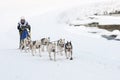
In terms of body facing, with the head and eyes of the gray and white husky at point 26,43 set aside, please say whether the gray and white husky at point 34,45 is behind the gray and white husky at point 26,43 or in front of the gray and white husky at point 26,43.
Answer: in front

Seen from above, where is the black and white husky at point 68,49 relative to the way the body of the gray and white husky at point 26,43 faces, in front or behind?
in front

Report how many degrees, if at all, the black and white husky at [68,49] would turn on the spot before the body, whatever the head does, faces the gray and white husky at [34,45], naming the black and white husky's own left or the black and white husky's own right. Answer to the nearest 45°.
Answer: approximately 135° to the black and white husky's own right

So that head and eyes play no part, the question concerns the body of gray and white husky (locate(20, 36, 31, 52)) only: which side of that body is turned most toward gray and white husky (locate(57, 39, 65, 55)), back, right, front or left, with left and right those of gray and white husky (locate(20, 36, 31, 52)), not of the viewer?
front

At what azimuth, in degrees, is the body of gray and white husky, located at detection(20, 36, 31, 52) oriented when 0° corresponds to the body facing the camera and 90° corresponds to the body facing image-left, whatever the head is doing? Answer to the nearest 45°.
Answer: approximately 315°

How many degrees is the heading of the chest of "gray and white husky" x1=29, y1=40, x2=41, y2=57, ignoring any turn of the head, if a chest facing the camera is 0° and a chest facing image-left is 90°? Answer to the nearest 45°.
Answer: approximately 315°

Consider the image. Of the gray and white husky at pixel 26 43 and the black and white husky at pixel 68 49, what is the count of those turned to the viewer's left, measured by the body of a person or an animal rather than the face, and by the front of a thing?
0
